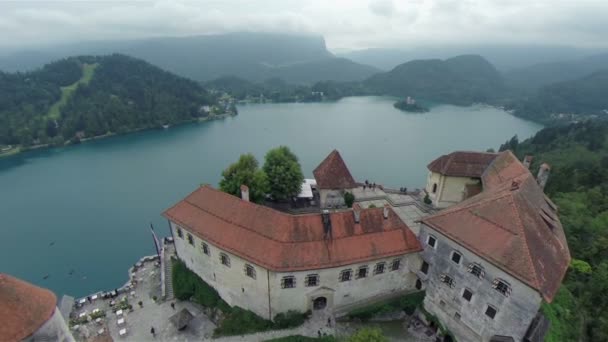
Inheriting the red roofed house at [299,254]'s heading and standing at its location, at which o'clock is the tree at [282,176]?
The tree is roughly at 6 o'clock from the red roofed house.

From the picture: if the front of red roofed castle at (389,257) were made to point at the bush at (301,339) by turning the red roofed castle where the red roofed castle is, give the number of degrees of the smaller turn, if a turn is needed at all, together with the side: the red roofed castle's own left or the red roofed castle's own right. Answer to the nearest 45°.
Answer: approximately 45° to the red roofed castle's own right

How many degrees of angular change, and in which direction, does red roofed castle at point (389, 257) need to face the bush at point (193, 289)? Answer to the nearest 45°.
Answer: approximately 90° to its right

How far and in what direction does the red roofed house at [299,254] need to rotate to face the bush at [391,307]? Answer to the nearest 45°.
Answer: approximately 90° to its left

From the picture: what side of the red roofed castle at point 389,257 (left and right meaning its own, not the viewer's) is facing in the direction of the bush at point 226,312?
right

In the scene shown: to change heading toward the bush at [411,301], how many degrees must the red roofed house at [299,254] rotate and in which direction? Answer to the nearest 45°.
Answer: approximately 90° to its left

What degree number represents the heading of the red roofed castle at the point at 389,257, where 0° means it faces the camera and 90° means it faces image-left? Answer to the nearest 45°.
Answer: approximately 0°

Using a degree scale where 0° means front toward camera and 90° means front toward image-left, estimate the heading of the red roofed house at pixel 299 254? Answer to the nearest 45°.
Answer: approximately 0°
